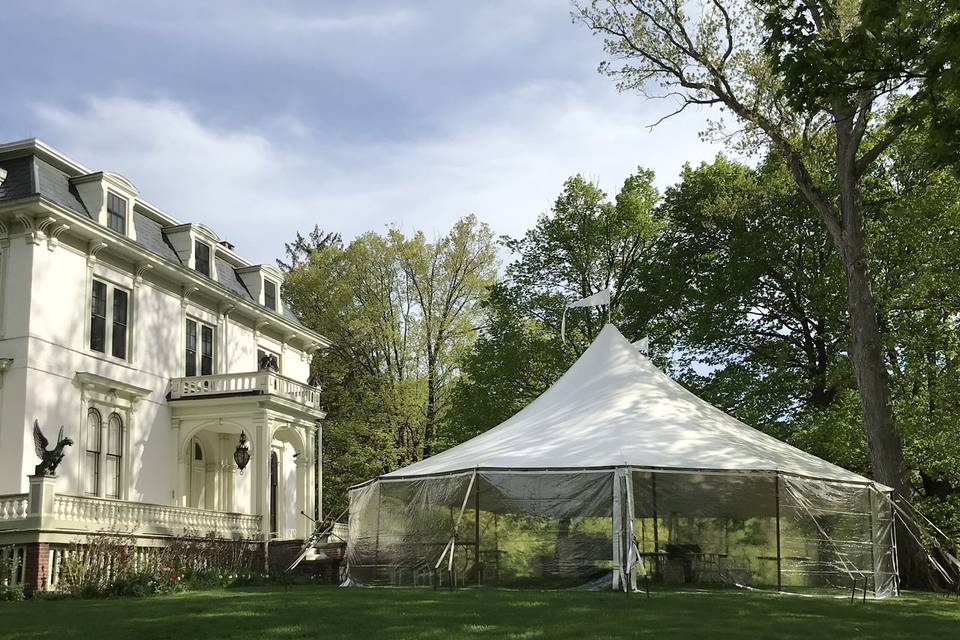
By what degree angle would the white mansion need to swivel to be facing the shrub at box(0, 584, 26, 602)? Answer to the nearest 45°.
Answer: approximately 45° to its right

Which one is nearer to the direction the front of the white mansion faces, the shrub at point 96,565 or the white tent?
the white tent

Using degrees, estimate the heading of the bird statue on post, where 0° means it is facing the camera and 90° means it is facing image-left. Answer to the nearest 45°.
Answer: approximately 315°

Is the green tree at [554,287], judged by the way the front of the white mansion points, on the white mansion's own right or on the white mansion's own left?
on the white mansion's own left

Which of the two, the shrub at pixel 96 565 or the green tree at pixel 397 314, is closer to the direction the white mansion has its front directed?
the shrub

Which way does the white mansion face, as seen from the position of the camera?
facing the viewer and to the right of the viewer

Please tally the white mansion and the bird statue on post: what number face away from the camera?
0

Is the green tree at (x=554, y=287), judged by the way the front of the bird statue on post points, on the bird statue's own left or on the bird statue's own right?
on the bird statue's own left

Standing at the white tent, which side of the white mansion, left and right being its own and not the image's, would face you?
front
